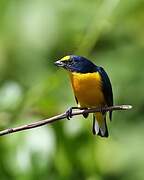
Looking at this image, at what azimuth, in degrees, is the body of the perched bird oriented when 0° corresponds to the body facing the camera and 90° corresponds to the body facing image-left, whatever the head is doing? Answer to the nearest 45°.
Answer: approximately 45°
